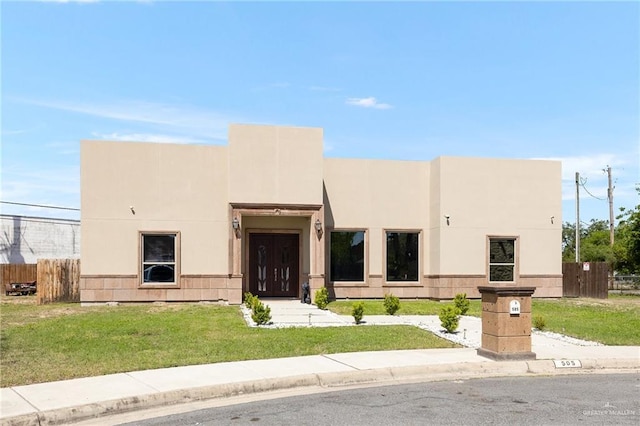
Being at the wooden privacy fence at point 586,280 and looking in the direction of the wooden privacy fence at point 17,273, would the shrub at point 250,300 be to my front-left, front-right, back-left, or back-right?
front-left

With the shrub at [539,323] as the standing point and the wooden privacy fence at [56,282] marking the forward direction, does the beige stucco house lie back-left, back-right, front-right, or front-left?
front-right

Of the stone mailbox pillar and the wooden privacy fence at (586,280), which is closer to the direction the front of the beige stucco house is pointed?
the stone mailbox pillar

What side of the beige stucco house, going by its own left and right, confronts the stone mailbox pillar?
front

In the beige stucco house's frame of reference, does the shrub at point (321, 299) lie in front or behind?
in front

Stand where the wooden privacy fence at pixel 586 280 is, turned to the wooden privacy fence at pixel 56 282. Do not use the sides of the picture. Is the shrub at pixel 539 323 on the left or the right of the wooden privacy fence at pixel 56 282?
left

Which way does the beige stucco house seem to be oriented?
toward the camera

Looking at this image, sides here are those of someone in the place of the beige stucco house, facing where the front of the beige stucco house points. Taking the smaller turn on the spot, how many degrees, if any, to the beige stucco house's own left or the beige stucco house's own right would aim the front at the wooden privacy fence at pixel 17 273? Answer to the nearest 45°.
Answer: approximately 135° to the beige stucco house's own right

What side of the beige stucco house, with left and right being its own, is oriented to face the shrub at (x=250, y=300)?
front
